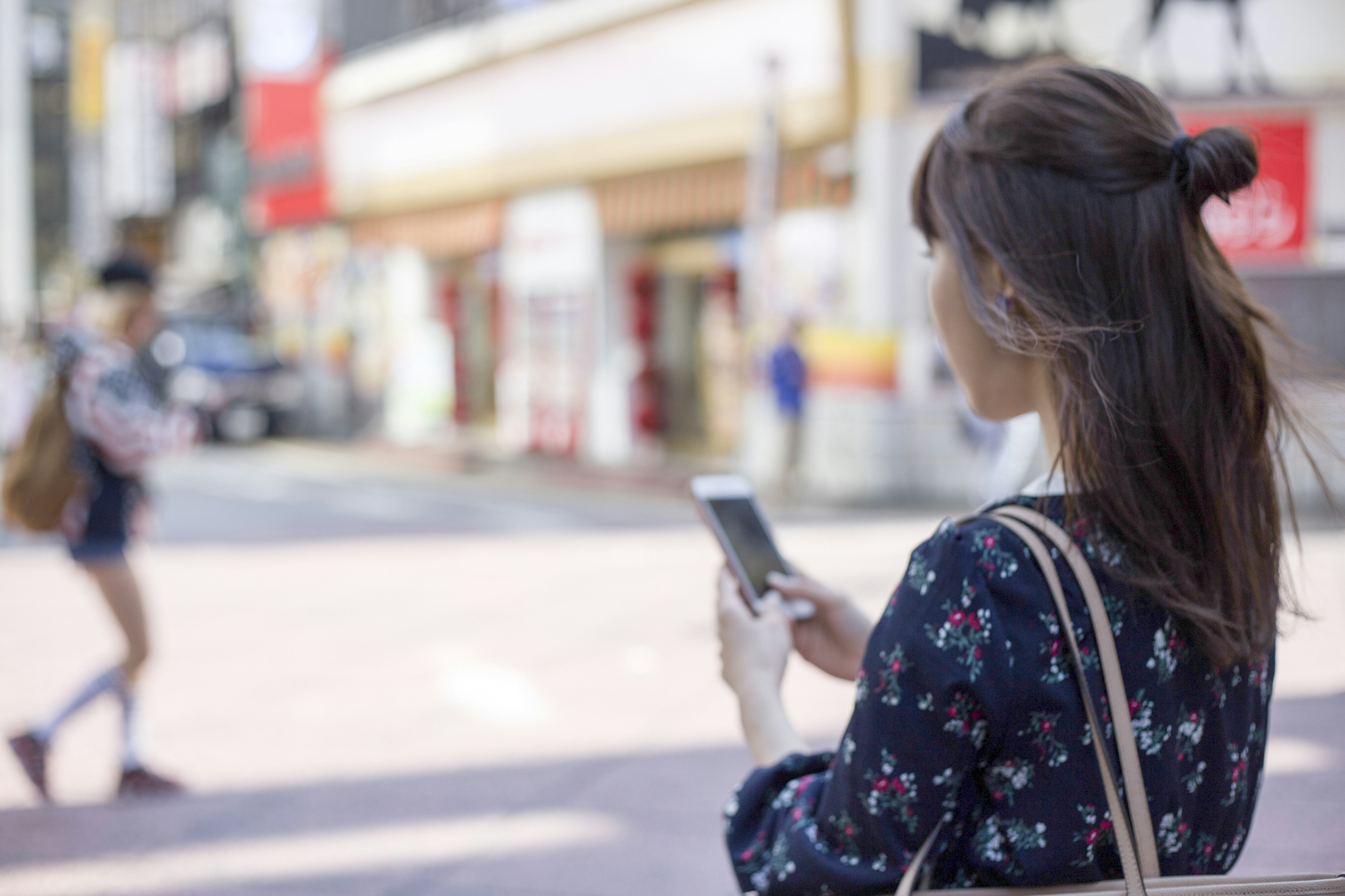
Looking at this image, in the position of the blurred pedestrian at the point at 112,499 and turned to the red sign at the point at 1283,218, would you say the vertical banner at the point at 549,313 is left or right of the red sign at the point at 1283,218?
left

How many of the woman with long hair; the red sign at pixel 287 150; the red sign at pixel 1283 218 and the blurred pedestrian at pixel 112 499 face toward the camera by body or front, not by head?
2

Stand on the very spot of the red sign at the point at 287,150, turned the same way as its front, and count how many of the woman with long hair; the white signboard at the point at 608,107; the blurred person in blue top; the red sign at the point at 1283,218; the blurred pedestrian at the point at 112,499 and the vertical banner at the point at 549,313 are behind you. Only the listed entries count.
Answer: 0

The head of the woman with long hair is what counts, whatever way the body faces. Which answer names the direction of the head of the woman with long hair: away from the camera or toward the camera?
away from the camera

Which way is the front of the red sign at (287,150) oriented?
toward the camera

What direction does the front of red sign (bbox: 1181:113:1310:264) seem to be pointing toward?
toward the camera

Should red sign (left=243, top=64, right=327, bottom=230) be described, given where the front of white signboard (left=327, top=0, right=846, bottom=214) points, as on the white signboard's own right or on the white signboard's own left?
on the white signboard's own right

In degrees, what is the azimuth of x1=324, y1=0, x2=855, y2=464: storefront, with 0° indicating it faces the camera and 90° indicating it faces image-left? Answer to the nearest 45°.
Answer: approximately 45°

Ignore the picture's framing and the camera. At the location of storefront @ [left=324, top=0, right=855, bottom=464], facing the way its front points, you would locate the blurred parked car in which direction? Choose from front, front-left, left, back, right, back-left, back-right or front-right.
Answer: right

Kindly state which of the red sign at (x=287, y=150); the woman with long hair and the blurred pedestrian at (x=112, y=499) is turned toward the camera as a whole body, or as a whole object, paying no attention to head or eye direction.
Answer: the red sign

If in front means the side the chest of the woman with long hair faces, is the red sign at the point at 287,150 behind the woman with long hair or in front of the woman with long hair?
in front

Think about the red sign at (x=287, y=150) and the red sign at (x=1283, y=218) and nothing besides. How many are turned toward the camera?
2

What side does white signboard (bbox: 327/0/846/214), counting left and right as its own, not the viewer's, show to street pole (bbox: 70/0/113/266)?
right

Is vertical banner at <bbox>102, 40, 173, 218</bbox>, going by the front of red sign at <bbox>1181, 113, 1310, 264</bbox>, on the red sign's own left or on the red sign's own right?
on the red sign's own right

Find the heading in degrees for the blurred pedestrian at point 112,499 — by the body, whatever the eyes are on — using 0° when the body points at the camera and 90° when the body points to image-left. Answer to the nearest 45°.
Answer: approximately 270°

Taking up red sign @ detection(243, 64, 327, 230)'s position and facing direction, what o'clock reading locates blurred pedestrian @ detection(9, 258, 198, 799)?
The blurred pedestrian is roughly at 12 o'clock from the red sign.

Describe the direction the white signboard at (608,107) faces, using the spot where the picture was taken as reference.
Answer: facing the viewer and to the left of the viewer

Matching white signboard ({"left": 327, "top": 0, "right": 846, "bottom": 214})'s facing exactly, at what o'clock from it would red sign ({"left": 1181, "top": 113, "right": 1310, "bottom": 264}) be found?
The red sign is roughly at 9 o'clock from the white signboard.
